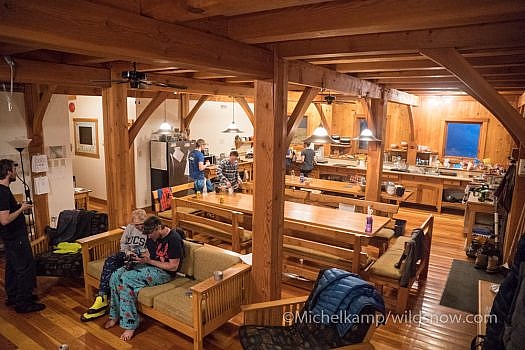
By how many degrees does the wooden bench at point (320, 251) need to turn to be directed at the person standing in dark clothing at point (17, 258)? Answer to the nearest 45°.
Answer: approximately 135° to its left

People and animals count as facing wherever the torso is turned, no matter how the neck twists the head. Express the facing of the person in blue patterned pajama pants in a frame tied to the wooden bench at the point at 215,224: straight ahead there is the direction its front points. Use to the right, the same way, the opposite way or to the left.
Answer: the opposite way

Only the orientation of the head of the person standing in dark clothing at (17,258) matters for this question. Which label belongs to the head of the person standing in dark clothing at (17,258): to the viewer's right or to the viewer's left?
to the viewer's right

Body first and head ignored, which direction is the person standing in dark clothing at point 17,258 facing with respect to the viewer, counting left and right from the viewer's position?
facing to the right of the viewer

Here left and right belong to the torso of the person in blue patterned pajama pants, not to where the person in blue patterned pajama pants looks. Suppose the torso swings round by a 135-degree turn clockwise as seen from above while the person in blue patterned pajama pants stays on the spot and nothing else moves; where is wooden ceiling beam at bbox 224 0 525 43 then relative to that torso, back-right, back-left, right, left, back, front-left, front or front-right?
back-right

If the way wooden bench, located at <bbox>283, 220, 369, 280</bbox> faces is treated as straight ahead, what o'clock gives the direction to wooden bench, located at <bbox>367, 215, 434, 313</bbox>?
wooden bench, located at <bbox>367, 215, 434, 313</bbox> is roughly at 2 o'clock from wooden bench, located at <bbox>283, 220, 369, 280</bbox>.

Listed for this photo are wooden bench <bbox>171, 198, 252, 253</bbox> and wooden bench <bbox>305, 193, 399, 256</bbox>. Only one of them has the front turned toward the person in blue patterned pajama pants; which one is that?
wooden bench <bbox>305, 193, 399, 256</bbox>

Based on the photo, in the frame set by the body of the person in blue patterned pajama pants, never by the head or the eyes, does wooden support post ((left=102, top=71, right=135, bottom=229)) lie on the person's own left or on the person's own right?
on the person's own right

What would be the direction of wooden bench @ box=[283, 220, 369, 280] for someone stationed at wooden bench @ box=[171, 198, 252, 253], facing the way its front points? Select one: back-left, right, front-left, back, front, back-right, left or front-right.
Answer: right

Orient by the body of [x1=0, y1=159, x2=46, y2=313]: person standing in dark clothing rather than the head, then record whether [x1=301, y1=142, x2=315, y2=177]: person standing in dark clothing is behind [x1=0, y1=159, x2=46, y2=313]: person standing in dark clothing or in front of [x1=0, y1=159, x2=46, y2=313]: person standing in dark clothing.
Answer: in front
